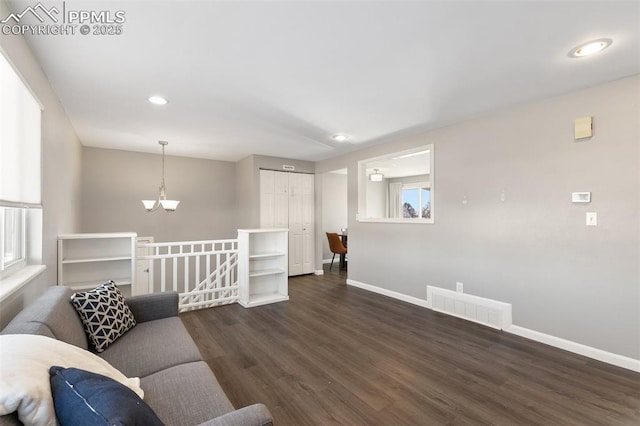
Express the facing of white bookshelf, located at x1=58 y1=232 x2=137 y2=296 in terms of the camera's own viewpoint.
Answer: facing the viewer

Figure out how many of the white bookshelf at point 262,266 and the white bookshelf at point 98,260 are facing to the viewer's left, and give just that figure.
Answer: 0

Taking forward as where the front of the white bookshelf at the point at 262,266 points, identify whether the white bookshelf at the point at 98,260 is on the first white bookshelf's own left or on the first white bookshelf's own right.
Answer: on the first white bookshelf's own right

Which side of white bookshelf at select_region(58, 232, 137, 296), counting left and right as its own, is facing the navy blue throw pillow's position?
front

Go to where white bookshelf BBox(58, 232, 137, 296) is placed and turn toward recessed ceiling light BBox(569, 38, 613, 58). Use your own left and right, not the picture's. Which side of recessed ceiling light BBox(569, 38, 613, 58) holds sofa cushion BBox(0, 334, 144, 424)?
right

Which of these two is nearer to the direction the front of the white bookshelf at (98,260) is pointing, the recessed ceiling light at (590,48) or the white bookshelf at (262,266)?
the recessed ceiling light

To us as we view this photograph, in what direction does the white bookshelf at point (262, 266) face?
facing the viewer and to the right of the viewer

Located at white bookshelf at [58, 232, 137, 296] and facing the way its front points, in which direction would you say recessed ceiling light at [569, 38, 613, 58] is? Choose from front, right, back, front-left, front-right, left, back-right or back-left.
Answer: front-left

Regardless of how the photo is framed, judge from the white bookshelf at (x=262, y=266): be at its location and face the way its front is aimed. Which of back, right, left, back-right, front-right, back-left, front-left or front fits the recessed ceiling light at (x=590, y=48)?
front

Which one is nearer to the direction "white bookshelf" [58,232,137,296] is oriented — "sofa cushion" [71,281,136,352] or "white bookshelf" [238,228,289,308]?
the sofa cushion

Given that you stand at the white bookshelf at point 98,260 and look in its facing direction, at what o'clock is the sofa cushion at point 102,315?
The sofa cushion is roughly at 12 o'clock from the white bookshelf.

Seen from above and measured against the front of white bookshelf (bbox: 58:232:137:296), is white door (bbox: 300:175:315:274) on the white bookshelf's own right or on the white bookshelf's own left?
on the white bookshelf's own left
